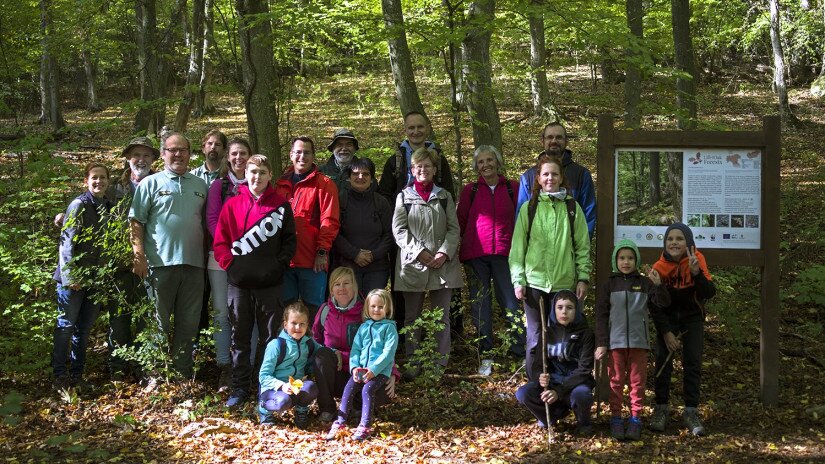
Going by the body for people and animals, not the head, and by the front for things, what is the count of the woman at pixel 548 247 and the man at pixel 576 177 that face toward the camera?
2

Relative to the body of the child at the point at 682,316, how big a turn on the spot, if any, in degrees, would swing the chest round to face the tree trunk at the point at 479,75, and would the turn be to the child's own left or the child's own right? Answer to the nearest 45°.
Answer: approximately 135° to the child's own right

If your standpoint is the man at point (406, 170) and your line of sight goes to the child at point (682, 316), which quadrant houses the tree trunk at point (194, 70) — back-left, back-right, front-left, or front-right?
back-left

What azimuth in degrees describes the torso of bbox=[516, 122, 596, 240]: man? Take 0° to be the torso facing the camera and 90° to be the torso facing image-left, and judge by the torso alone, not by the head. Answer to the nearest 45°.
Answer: approximately 0°
